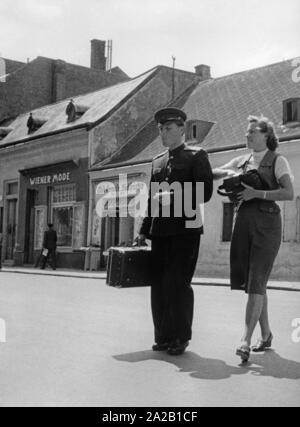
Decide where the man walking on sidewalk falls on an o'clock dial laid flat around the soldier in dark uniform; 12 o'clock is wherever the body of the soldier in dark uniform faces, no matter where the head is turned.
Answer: The man walking on sidewalk is roughly at 4 o'clock from the soldier in dark uniform.

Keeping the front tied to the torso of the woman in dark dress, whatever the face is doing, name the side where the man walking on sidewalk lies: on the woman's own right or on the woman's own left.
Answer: on the woman's own right

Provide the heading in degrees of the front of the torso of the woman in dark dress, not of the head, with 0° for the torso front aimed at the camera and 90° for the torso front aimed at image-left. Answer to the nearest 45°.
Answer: approximately 45°

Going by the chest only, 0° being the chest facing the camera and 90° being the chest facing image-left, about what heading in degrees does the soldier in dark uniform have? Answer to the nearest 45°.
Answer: approximately 45°

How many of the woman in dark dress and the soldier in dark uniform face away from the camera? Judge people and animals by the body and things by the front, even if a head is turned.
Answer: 0

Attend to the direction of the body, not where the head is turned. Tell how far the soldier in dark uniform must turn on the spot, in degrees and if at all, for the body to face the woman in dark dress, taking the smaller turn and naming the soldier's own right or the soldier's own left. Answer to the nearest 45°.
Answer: approximately 135° to the soldier's own left

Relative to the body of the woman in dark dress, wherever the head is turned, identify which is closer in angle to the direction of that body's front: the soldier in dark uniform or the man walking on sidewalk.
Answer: the soldier in dark uniform

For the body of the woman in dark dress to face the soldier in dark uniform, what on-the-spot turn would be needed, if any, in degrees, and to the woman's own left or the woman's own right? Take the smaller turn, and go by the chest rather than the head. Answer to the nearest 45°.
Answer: approximately 45° to the woman's own right
